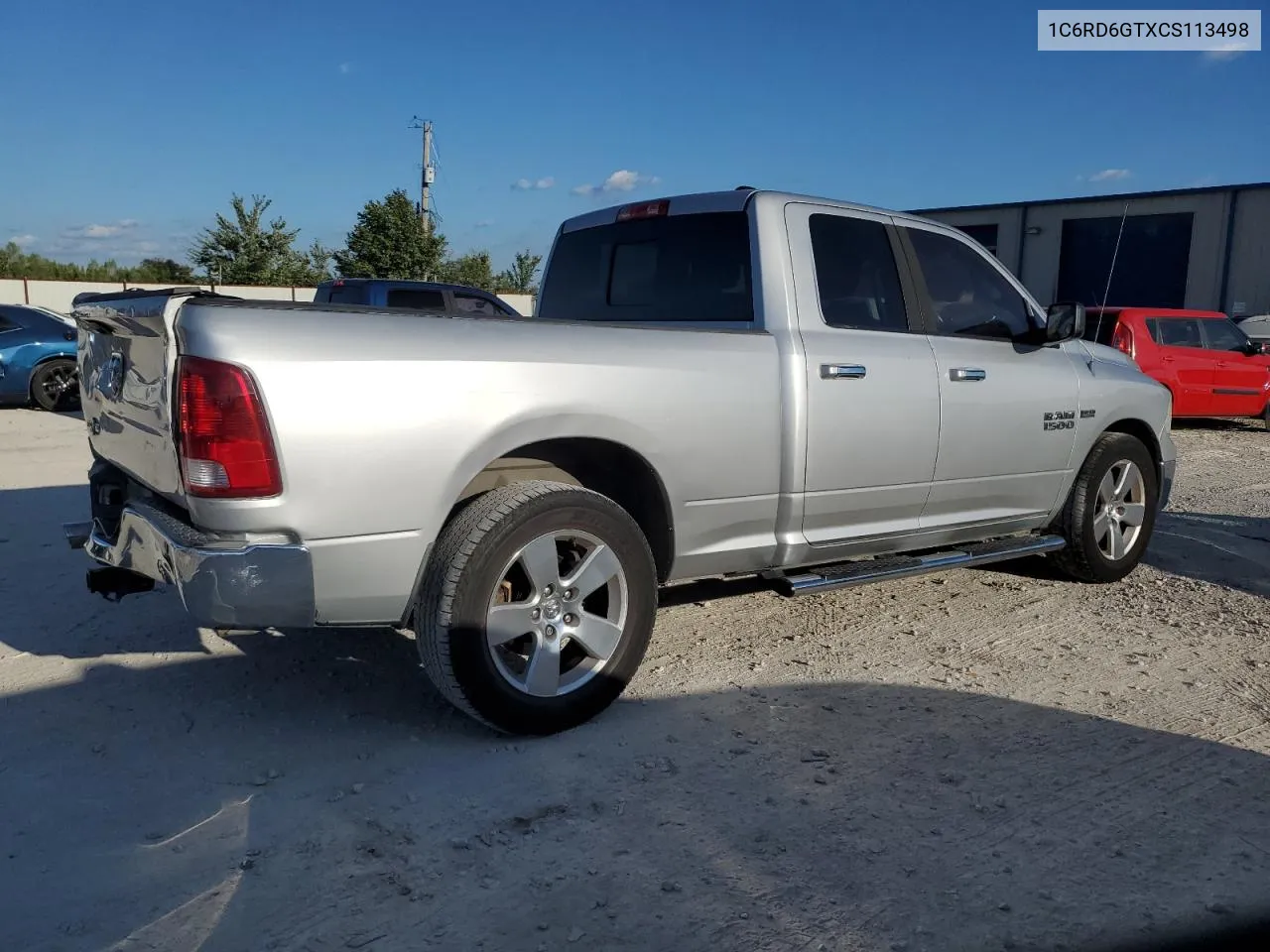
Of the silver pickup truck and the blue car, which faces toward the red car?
the silver pickup truck

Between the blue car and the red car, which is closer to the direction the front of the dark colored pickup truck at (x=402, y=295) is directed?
the red car

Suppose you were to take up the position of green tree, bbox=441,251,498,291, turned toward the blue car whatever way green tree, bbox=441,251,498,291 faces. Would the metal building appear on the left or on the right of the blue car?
left

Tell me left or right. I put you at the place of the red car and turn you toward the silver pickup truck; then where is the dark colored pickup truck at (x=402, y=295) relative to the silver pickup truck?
right

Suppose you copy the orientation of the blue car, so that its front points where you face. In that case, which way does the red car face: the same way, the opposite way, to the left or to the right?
the opposite way

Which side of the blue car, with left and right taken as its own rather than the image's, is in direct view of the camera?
left

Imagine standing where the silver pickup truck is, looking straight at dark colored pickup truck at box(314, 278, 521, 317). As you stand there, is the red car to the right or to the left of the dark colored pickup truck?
right

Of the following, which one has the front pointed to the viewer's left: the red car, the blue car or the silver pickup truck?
the blue car

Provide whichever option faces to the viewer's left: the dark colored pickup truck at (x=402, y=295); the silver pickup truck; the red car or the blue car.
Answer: the blue car

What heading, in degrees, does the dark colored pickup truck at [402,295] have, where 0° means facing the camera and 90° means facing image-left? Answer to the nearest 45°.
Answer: approximately 225°

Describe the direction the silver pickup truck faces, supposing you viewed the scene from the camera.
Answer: facing away from the viewer and to the right of the viewer

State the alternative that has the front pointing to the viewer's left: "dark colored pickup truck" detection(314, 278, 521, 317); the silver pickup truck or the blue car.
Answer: the blue car
